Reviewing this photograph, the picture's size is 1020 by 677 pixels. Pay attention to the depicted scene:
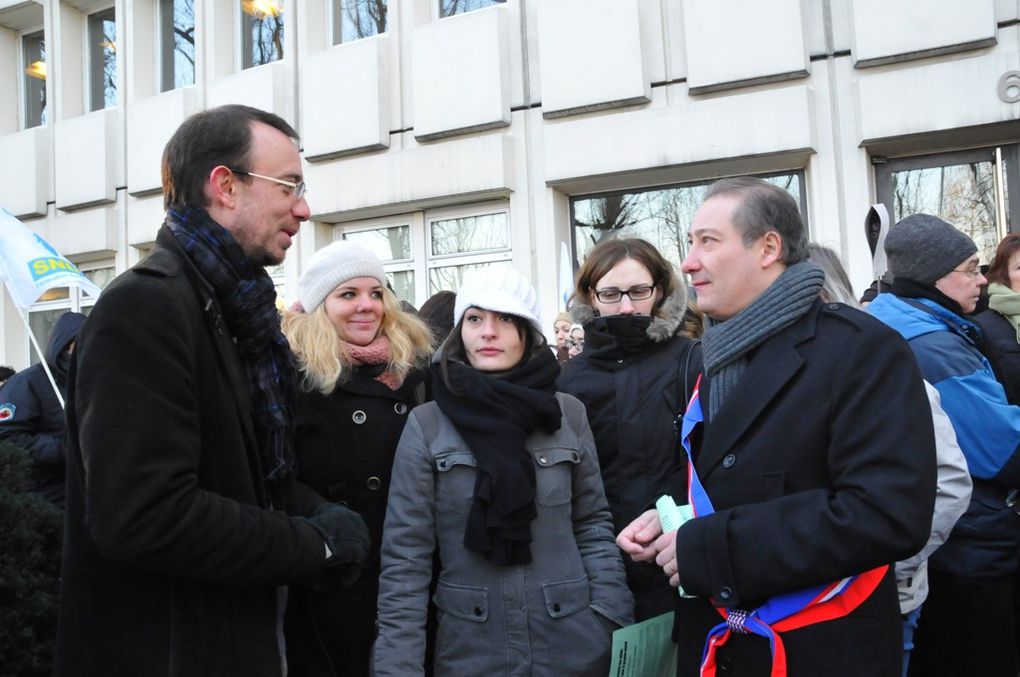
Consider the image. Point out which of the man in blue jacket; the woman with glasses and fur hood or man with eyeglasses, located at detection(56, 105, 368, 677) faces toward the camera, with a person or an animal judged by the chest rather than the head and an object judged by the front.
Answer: the woman with glasses and fur hood

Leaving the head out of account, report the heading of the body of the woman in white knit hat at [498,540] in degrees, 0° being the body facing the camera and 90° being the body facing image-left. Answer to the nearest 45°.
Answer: approximately 0°

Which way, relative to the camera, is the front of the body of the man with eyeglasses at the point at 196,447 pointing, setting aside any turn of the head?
to the viewer's right

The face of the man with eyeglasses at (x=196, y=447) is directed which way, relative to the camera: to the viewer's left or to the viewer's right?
to the viewer's right

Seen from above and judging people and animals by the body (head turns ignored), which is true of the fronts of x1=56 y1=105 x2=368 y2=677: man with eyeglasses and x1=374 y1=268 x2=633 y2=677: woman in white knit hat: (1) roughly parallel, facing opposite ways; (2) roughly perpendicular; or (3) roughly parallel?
roughly perpendicular

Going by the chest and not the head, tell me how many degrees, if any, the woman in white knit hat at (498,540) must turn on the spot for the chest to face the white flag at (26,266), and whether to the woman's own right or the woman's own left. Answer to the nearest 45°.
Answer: approximately 135° to the woman's own right

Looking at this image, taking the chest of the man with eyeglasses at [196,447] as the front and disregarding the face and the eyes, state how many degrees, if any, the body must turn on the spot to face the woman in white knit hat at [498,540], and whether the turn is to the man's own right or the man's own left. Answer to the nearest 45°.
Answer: approximately 45° to the man's own left

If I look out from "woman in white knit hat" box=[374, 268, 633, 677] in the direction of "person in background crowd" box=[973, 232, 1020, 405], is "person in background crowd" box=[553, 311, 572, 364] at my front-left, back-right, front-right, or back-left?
front-left

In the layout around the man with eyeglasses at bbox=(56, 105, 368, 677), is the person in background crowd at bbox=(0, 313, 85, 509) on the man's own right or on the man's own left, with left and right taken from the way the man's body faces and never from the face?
on the man's own left

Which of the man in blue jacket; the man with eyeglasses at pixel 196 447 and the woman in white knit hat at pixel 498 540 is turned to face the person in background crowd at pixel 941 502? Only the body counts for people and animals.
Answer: the man with eyeglasses

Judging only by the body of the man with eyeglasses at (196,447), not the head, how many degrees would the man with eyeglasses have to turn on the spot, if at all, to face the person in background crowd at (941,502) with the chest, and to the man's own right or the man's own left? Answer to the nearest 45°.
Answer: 0° — they already face them

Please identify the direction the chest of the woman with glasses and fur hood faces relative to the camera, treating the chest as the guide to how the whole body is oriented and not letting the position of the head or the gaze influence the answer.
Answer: toward the camera

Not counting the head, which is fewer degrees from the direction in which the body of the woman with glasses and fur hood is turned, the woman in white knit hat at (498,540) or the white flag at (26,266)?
the woman in white knit hat

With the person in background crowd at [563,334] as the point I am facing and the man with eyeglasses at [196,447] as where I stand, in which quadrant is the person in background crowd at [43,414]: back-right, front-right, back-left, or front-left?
front-left

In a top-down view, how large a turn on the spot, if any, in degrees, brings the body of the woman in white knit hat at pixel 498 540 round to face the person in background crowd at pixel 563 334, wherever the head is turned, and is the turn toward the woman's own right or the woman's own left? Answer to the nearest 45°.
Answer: approximately 180°
